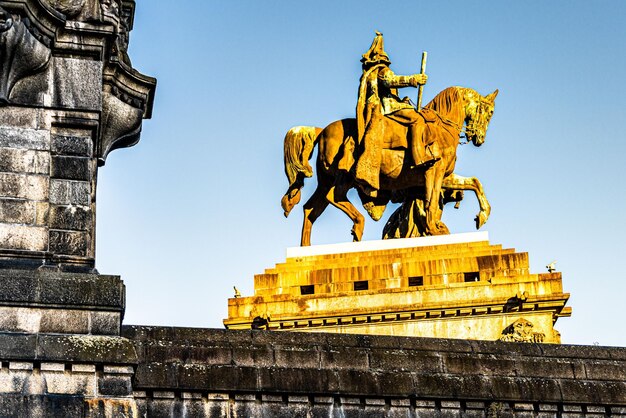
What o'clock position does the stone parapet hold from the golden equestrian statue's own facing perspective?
The stone parapet is roughly at 3 o'clock from the golden equestrian statue.

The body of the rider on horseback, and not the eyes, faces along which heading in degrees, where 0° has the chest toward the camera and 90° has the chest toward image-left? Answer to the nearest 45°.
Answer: approximately 270°

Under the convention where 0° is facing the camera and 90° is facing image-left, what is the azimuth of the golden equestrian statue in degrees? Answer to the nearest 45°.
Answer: approximately 270°

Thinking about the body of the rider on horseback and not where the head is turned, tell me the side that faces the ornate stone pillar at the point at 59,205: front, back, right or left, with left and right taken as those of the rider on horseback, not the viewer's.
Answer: right

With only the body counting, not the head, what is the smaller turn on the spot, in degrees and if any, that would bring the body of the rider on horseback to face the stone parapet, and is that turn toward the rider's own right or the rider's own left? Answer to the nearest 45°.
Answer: approximately 90° to the rider's own right
